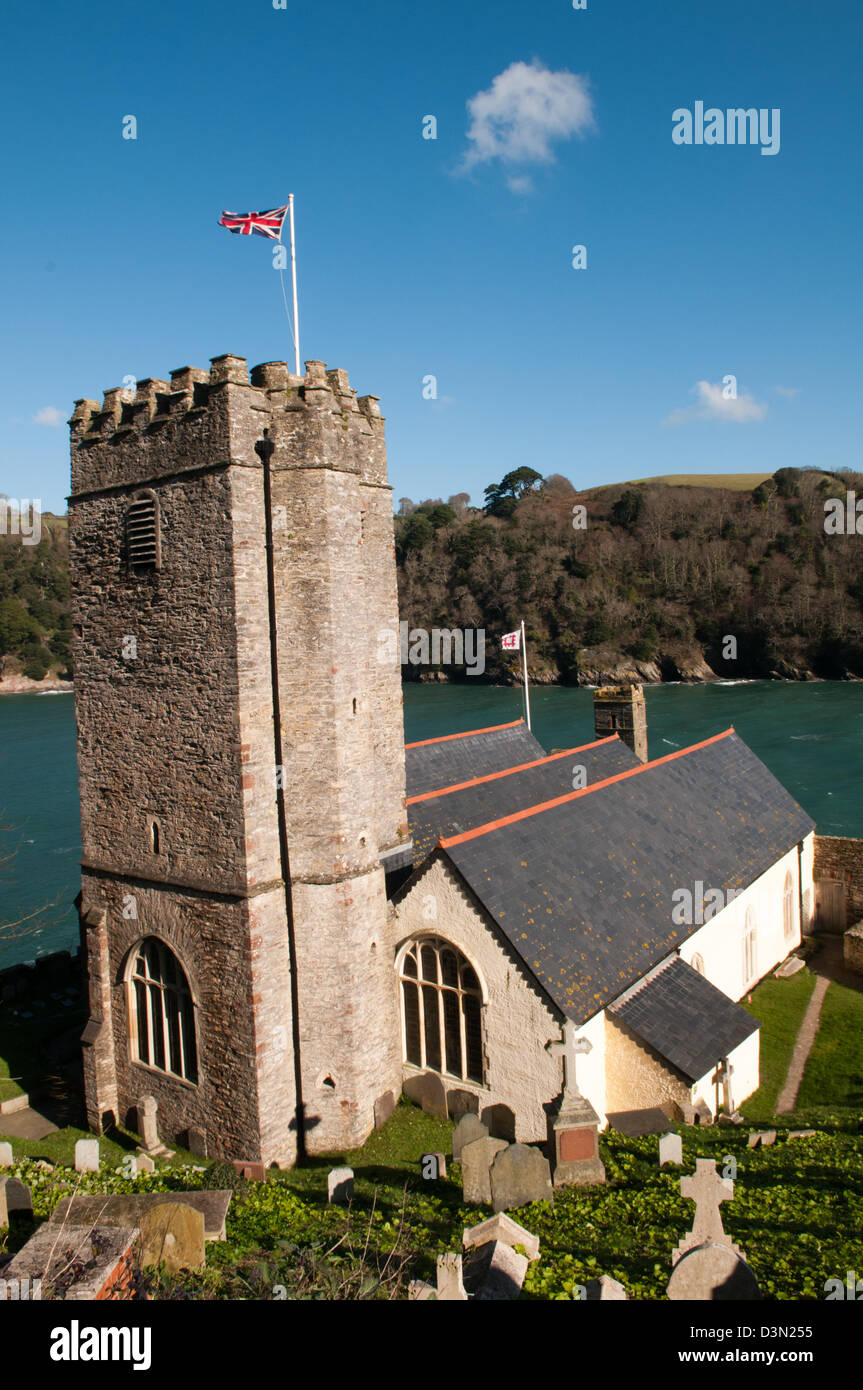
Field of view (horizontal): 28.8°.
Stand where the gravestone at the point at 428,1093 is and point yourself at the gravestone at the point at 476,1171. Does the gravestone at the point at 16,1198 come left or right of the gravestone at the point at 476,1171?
right

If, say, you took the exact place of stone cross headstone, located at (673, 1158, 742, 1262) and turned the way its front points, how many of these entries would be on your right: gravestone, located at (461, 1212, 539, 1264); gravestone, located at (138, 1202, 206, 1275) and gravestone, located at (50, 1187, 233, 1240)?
3

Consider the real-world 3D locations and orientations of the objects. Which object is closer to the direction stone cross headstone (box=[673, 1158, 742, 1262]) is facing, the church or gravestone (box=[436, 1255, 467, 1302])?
the gravestone

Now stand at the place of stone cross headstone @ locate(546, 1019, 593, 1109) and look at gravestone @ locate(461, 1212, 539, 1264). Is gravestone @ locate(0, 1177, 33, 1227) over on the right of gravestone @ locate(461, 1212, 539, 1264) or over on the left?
right

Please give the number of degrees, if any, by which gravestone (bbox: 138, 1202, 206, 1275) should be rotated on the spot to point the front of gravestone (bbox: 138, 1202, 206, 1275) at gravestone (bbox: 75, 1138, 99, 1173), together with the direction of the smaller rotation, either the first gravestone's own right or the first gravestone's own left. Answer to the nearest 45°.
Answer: approximately 180°

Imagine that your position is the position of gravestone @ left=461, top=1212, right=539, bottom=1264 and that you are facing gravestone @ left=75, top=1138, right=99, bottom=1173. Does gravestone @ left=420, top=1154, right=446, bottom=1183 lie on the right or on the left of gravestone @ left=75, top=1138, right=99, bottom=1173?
right

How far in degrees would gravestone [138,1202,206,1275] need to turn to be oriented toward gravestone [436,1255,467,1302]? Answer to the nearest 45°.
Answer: approximately 45° to its left

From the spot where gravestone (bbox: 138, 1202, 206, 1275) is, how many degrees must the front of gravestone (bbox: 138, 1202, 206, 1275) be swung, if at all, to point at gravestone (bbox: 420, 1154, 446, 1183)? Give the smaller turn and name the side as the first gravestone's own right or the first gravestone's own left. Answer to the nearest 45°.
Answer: approximately 135° to the first gravestone's own left

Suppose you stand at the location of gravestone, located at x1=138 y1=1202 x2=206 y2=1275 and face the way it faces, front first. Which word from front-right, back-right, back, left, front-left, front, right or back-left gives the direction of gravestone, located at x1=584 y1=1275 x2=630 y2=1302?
front-left

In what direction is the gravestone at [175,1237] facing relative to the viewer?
toward the camera

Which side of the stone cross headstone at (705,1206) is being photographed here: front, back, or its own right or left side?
front

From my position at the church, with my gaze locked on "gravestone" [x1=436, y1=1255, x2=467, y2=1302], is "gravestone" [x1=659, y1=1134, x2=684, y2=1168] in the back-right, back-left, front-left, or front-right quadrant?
front-left

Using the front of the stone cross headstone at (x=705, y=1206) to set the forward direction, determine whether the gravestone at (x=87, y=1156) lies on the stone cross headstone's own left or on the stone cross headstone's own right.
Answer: on the stone cross headstone's own right

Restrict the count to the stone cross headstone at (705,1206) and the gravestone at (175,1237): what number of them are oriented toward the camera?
2
